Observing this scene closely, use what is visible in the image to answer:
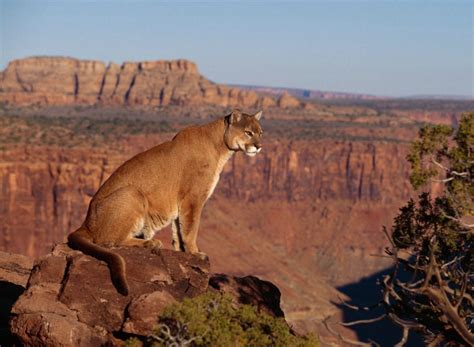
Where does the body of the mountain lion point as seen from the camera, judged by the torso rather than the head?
to the viewer's right

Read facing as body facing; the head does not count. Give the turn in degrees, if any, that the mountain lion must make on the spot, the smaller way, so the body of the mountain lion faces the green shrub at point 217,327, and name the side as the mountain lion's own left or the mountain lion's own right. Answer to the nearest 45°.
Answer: approximately 90° to the mountain lion's own right
